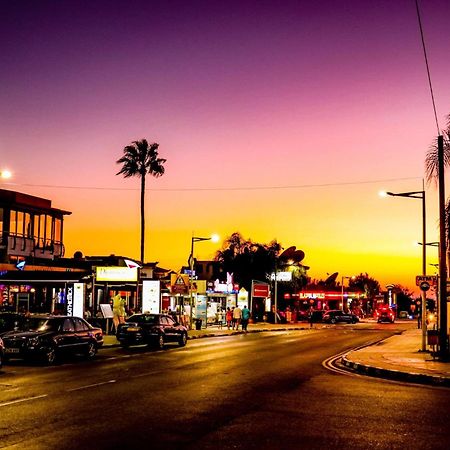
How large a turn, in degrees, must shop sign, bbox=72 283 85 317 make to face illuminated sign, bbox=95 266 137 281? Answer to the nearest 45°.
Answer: approximately 135° to its left

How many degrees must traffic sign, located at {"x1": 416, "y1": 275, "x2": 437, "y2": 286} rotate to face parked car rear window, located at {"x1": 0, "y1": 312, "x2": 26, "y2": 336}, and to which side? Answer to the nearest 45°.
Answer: approximately 90° to its right

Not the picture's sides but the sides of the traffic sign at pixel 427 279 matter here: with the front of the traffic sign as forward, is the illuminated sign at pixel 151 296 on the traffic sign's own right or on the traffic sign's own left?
on the traffic sign's own right

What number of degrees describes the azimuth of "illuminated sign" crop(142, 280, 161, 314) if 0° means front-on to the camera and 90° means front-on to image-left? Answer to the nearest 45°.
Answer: approximately 0°

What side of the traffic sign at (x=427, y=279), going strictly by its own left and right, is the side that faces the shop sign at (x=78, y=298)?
right
